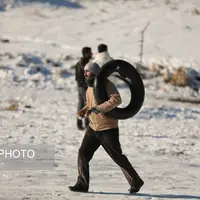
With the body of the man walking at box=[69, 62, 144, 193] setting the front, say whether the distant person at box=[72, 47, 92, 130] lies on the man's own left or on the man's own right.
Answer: on the man's own right
